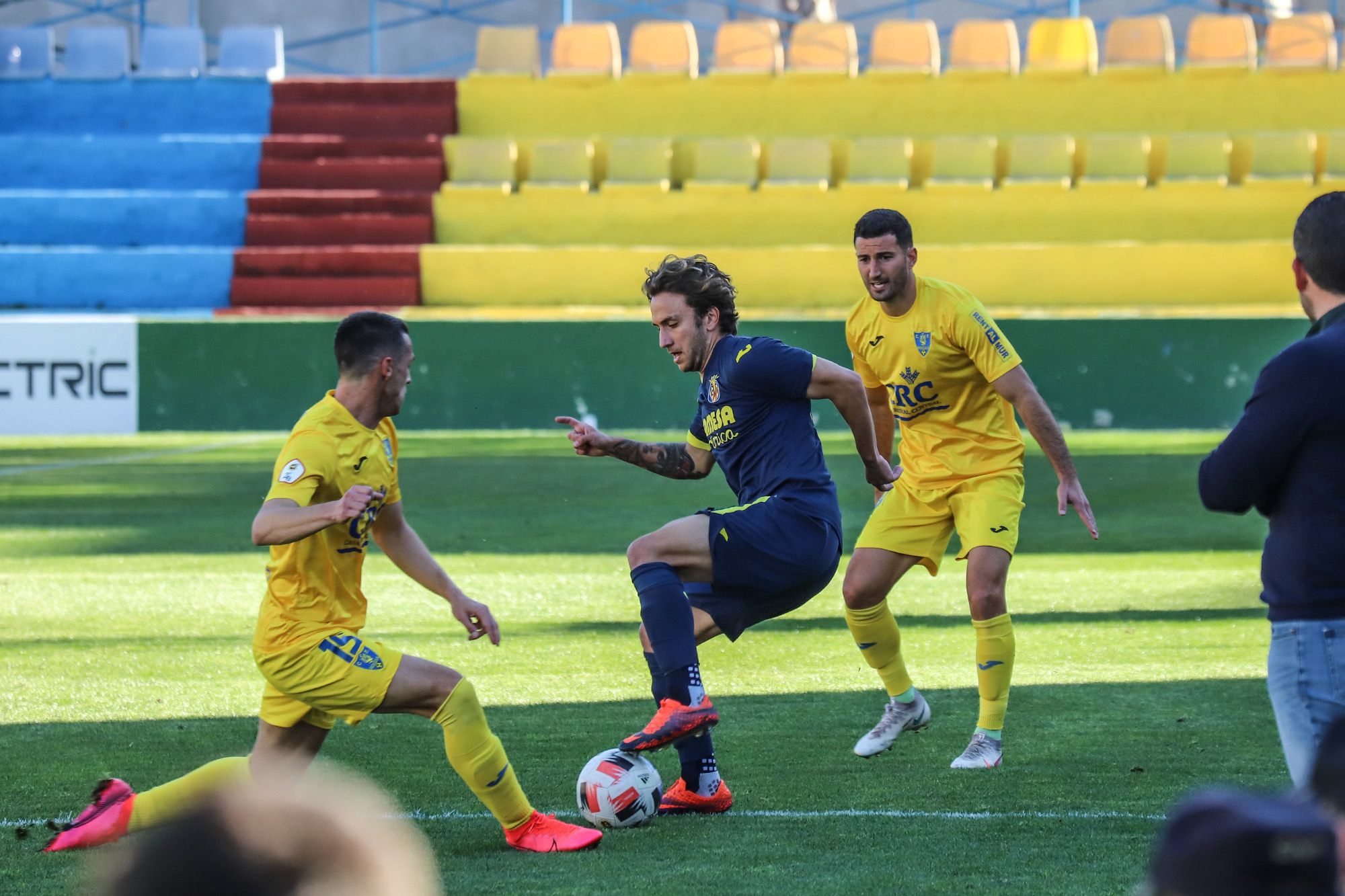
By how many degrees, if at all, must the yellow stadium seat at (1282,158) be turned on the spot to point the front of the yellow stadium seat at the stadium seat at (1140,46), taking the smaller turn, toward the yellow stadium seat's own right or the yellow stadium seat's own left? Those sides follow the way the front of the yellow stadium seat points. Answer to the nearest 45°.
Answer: approximately 135° to the yellow stadium seat's own right

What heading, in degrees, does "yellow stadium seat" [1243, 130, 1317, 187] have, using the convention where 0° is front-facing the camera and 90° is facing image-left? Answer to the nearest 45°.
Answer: approximately 0°

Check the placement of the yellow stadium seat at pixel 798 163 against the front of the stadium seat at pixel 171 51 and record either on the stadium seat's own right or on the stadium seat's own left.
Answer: on the stadium seat's own left

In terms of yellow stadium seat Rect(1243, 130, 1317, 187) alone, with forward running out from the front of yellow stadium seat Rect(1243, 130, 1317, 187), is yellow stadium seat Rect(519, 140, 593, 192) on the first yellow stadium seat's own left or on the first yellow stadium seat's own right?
on the first yellow stadium seat's own right

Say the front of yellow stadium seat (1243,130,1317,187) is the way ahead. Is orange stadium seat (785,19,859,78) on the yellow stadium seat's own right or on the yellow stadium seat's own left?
on the yellow stadium seat's own right

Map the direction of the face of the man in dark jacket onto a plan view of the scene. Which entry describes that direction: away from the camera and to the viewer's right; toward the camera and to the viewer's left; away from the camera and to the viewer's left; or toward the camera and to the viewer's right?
away from the camera and to the viewer's left

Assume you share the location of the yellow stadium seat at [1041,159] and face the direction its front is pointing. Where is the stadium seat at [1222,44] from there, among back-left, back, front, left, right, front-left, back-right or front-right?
back-left

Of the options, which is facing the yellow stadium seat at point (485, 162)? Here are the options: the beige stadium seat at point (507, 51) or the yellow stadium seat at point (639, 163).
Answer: the beige stadium seat

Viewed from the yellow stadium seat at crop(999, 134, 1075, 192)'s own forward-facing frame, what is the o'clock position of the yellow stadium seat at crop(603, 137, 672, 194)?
the yellow stadium seat at crop(603, 137, 672, 194) is roughly at 3 o'clock from the yellow stadium seat at crop(999, 134, 1075, 192).

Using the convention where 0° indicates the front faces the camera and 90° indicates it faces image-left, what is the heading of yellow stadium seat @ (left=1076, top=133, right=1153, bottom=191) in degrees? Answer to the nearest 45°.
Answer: approximately 0°

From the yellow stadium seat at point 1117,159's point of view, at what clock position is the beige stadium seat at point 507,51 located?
The beige stadium seat is roughly at 3 o'clock from the yellow stadium seat.

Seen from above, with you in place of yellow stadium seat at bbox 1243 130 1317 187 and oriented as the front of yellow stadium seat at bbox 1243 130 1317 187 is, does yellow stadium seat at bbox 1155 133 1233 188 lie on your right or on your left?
on your right

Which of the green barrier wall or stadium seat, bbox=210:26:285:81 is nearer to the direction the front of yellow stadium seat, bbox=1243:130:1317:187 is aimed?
the green barrier wall

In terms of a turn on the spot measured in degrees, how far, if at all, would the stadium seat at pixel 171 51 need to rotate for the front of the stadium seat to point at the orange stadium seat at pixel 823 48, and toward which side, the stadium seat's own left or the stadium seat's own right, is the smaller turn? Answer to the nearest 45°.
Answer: approximately 90° to the stadium seat's own left
